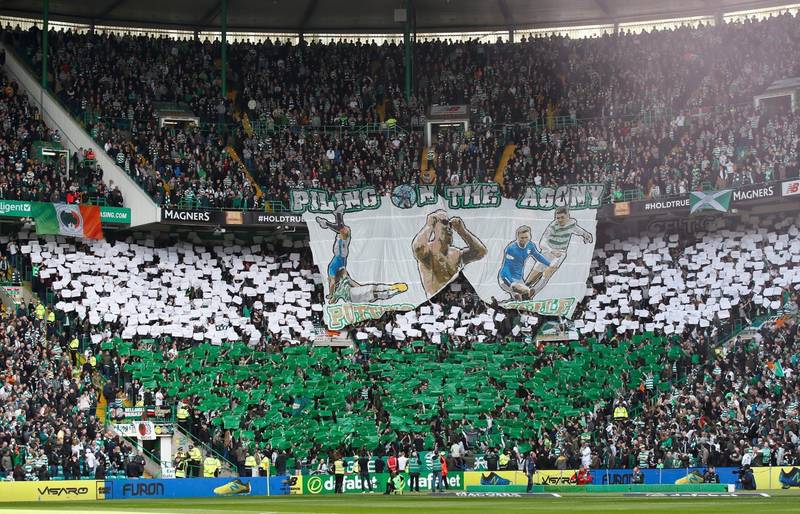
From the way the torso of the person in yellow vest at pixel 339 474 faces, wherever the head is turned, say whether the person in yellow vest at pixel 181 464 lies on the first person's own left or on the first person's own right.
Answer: on the first person's own left

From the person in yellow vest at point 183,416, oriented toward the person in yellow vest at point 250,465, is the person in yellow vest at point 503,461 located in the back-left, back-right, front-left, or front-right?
front-left

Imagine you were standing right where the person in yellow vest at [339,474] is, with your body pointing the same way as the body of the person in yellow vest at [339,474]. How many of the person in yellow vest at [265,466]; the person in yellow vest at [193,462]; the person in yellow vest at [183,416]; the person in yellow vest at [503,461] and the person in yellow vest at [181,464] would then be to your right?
1

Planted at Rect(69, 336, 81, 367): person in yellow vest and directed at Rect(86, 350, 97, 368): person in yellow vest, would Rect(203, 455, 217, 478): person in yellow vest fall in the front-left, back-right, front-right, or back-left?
front-right

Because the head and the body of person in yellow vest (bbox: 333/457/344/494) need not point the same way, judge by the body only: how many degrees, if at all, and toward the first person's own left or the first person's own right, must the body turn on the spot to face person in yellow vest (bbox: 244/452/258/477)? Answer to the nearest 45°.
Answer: approximately 90° to the first person's own left

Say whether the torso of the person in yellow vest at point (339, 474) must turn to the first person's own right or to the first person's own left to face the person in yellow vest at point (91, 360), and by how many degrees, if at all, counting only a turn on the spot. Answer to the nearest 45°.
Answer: approximately 90° to the first person's own left

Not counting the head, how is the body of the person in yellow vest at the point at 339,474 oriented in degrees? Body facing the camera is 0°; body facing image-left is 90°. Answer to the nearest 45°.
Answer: approximately 180°

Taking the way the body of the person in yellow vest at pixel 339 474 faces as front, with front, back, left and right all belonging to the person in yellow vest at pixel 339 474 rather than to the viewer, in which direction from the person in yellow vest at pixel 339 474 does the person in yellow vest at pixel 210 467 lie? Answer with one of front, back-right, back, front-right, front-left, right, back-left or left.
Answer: left

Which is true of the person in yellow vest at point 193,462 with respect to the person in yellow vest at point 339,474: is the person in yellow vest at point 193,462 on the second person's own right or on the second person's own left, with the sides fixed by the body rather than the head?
on the second person's own left

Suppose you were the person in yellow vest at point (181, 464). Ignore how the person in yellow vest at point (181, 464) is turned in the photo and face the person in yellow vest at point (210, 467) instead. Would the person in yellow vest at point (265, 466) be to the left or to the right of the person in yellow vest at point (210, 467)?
left

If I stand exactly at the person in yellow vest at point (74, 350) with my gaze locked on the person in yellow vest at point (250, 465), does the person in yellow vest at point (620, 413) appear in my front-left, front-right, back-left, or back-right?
front-left

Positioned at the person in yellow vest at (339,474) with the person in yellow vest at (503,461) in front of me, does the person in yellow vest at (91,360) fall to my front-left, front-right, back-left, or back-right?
back-left

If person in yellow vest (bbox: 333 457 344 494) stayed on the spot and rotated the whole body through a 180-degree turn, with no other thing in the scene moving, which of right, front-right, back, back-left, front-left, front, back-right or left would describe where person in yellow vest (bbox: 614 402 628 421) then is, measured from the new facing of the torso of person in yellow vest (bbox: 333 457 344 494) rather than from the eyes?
left

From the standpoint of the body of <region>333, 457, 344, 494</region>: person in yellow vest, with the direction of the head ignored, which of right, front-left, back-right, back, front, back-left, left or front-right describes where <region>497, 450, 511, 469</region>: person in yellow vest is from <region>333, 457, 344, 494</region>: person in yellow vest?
right
